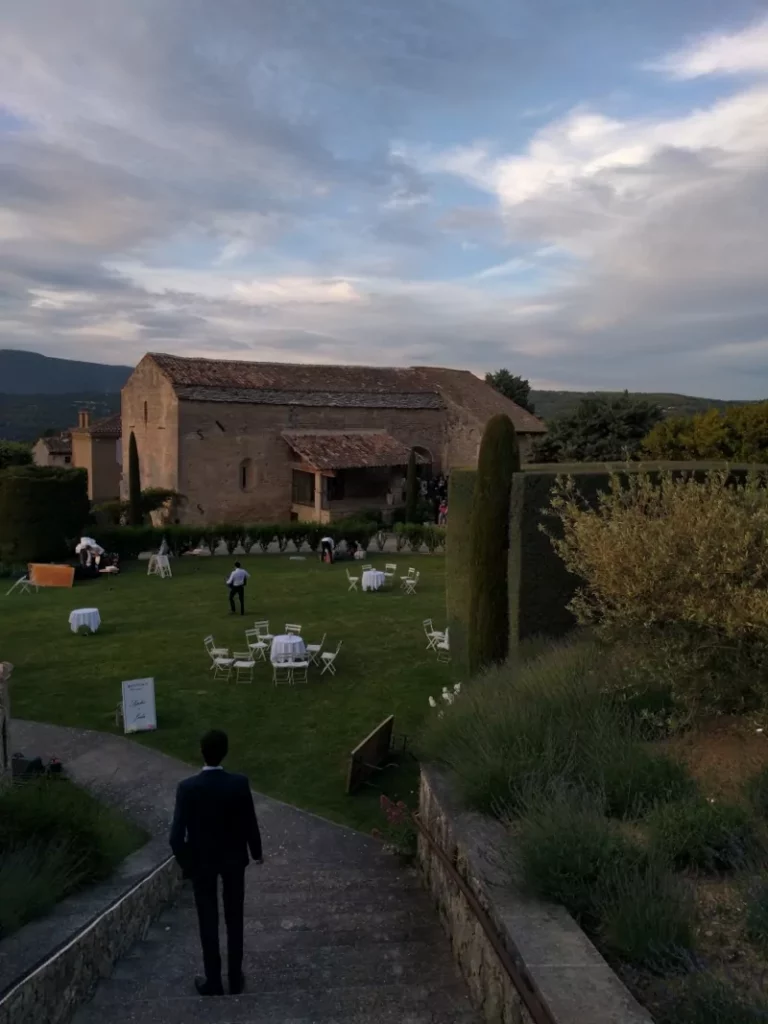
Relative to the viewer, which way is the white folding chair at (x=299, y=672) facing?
away from the camera

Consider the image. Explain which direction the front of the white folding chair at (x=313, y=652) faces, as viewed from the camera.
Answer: facing to the left of the viewer

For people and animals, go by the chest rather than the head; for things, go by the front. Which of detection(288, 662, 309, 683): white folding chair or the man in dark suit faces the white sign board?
the man in dark suit

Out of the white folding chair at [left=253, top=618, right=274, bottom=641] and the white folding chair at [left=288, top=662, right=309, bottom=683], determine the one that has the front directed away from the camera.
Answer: the white folding chair at [left=288, top=662, right=309, bottom=683]

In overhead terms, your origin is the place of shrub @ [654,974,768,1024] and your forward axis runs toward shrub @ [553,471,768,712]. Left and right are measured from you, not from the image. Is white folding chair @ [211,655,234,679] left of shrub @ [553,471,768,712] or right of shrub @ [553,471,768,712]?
left

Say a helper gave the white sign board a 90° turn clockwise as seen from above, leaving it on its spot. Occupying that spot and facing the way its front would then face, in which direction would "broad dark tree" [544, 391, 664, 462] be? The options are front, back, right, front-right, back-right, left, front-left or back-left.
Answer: back-right

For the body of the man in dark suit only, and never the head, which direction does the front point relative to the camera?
away from the camera

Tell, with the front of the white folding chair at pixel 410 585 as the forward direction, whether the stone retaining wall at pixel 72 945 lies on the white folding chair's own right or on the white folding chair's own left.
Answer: on the white folding chair's own left

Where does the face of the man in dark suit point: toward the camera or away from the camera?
away from the camera

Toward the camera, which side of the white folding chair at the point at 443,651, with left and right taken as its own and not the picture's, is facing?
left

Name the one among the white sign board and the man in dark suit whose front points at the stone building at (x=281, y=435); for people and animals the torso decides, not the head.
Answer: the man in dark suit
